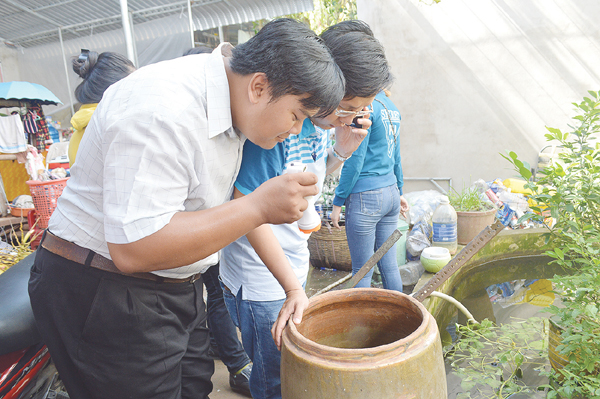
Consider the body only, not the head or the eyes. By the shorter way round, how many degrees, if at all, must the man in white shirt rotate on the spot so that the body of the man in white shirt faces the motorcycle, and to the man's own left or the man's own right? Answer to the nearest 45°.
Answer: approximately 135° to the man's own left

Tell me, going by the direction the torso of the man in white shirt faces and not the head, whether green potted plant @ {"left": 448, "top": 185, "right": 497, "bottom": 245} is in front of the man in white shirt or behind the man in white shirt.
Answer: in front

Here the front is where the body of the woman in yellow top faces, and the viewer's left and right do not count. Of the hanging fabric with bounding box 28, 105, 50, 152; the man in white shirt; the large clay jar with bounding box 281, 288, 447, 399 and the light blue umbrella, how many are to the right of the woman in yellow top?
2

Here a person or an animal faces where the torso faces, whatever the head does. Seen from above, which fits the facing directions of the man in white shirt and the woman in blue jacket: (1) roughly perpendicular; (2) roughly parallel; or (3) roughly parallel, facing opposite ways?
roughly perpendicular

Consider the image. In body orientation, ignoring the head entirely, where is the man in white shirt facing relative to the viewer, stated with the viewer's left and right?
facing to the right of the viewer
